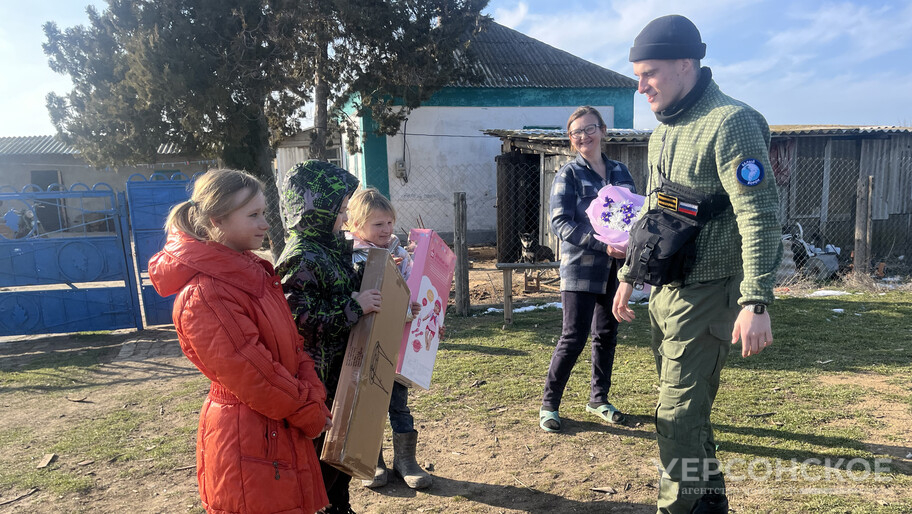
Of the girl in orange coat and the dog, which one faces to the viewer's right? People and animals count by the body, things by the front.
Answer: the girl in orange coat

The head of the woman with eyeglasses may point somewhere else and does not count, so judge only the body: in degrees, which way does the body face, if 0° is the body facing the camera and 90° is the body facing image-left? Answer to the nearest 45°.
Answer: approximately 315°

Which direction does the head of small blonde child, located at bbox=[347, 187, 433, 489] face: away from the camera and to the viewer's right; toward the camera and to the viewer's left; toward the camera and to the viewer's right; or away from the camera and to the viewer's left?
toward the camera and to the viewer's right

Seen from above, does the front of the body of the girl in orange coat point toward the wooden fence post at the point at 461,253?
no

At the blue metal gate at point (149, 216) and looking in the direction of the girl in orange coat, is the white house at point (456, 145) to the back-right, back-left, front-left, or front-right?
back-left

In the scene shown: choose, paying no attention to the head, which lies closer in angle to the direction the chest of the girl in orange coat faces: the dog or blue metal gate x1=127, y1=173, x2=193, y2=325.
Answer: the dog

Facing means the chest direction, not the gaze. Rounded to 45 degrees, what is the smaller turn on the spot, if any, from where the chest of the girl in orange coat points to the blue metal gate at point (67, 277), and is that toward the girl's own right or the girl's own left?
approximately 90° to the girl's own left

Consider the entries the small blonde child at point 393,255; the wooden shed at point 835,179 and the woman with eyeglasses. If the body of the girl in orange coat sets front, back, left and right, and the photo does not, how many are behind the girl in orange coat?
0

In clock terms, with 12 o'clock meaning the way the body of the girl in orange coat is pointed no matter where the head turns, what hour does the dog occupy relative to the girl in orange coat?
The dog is roughly at 10 o'clock from the girl in orange coat.

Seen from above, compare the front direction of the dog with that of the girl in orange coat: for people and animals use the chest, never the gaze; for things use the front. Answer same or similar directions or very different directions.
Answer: very different directions

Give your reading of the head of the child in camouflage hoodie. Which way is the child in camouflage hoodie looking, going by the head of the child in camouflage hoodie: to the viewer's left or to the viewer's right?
to the viewer's right

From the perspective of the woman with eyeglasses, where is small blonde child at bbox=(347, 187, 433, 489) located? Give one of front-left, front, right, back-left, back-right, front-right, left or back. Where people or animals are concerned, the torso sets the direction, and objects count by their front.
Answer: right

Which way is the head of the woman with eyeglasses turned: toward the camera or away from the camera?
toward the camera

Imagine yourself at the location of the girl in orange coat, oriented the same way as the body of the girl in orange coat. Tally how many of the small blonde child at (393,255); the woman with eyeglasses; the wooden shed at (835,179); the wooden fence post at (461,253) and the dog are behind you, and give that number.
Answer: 0

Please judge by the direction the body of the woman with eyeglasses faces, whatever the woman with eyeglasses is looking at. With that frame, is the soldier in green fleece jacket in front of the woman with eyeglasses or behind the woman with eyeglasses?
in front

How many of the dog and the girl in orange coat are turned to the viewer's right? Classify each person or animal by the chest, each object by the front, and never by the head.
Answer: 1

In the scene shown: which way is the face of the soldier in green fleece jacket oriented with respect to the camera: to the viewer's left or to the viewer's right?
to the viewer's left

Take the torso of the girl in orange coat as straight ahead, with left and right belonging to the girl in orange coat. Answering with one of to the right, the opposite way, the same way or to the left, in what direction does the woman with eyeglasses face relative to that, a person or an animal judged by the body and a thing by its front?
to the right

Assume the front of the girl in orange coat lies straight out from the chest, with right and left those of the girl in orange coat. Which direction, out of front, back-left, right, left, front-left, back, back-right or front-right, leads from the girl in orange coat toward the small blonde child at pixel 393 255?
front-left

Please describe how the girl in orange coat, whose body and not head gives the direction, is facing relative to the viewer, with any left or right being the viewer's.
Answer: facing to the right of the viewer
